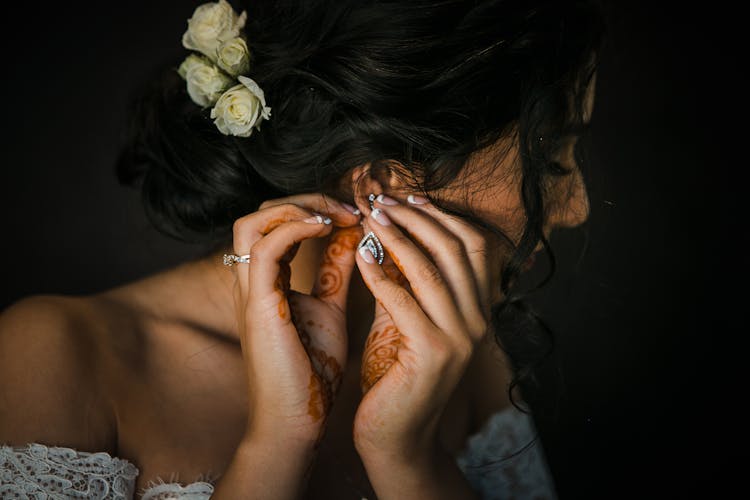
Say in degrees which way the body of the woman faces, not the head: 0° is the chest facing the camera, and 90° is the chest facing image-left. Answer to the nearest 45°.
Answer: approximately 315°
